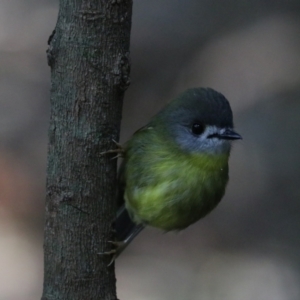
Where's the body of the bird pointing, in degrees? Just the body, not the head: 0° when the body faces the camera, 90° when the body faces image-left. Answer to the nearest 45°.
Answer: approximately 315°
